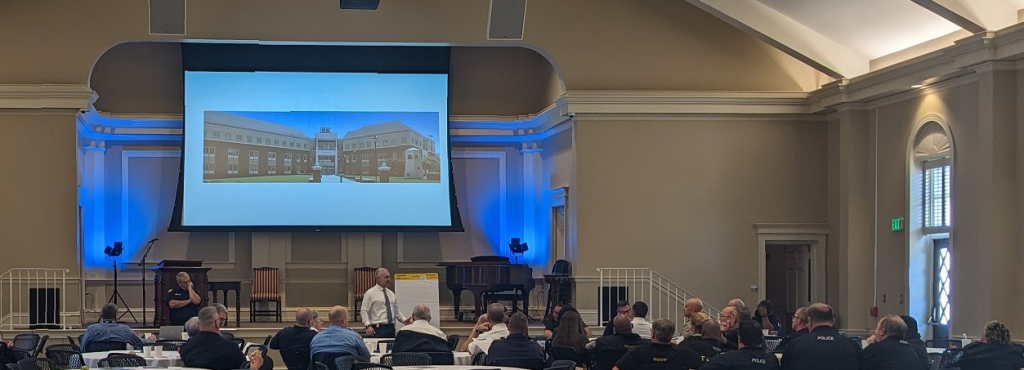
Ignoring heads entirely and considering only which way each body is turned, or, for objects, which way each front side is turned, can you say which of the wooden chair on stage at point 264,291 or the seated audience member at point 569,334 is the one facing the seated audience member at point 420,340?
the wooden chair on stage

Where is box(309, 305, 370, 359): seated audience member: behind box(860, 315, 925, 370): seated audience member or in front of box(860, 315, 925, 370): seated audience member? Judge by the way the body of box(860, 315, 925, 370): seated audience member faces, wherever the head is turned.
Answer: in front

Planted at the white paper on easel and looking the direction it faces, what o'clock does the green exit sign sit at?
The green exit sign is roughly at 9 o'clock from the white paper on easel.

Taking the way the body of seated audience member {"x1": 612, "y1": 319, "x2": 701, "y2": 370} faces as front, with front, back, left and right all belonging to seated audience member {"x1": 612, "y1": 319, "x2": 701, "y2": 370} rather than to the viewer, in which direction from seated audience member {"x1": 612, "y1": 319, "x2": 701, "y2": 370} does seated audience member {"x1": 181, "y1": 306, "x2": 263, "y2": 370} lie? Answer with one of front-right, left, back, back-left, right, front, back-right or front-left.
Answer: left

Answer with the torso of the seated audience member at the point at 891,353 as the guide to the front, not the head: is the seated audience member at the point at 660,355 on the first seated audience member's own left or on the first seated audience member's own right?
on the first seated audience member's own left

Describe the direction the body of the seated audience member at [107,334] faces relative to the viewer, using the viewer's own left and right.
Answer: facing away from the viewer

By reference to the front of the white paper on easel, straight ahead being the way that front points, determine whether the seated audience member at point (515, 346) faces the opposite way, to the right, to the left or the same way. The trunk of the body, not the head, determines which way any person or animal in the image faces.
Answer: the opposite way

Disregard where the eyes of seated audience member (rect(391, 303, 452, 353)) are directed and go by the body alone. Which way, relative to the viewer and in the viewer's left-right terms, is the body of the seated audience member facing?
facing away from the viewer

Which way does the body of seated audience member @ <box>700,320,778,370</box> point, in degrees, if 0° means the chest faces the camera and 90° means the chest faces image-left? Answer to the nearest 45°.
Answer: approximately 135°

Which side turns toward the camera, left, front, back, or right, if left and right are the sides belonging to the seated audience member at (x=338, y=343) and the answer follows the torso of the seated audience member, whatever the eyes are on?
back

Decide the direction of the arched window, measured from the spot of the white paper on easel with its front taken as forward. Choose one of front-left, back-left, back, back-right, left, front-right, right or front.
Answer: left

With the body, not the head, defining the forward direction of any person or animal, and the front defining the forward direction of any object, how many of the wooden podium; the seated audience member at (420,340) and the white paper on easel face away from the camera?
1

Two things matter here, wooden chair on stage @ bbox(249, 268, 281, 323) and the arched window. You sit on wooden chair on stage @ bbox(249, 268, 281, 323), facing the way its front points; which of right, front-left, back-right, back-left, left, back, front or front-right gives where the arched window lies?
front-left

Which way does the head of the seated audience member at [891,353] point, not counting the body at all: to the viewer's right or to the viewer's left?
to the viewer's left

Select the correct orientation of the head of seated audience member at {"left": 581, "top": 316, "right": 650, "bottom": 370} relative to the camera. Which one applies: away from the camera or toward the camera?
away from the camera

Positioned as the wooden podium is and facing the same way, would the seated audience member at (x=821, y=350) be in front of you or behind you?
in front

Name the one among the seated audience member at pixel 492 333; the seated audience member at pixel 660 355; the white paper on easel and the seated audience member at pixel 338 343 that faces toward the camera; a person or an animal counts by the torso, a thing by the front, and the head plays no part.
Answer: the white paper on easel

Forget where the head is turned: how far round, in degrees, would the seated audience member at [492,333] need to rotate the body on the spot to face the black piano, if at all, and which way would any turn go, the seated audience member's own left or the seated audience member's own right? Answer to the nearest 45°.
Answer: approximately 45° to the seated audience member's own right

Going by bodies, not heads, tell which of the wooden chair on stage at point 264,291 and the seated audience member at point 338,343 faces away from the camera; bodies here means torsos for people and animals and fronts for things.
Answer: the seated audience member
